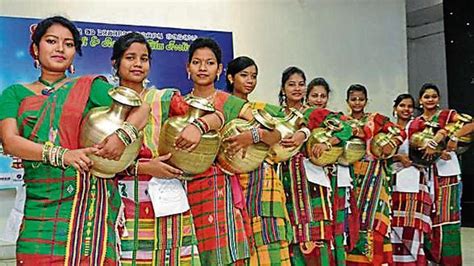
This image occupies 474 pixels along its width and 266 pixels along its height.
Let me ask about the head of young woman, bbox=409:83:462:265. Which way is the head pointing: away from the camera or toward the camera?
toward the camera

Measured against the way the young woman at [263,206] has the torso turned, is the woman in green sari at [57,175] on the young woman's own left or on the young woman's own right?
on the young woman's own right

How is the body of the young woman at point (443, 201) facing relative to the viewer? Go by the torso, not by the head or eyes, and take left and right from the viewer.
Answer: facing the viewer

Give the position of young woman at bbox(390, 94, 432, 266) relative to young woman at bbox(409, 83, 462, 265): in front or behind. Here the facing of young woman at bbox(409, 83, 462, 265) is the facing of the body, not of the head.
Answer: in front

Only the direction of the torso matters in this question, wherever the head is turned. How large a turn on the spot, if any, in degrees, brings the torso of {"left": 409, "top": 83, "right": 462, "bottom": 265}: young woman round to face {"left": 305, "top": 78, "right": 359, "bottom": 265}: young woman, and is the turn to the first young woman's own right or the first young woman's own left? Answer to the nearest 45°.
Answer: approximately 45° to the first young woman's own right

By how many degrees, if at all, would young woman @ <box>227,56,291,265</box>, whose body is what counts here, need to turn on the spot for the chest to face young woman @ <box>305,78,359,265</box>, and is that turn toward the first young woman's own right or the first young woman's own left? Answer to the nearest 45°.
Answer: approximately 90° to the first young woman's own left

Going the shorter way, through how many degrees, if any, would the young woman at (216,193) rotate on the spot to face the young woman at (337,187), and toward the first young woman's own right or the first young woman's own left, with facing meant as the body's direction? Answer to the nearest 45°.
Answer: approximately 135° to the first young woman's own left

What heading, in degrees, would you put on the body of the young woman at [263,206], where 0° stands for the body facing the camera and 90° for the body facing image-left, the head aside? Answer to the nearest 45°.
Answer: approximately 315°

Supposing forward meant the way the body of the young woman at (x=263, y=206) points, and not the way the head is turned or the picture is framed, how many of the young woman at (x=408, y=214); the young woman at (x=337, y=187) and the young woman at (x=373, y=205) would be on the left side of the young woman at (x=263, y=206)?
3

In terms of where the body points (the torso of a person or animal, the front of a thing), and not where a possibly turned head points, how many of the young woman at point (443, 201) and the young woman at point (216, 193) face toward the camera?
2

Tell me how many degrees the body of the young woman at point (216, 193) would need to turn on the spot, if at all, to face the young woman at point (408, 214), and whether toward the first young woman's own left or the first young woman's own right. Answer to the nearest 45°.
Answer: approximately 135° to the first young woman's own left

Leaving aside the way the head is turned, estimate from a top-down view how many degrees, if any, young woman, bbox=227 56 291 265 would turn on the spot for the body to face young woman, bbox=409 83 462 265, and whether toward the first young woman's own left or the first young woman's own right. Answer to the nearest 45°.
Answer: approximately 90° to the first young woman's own left
